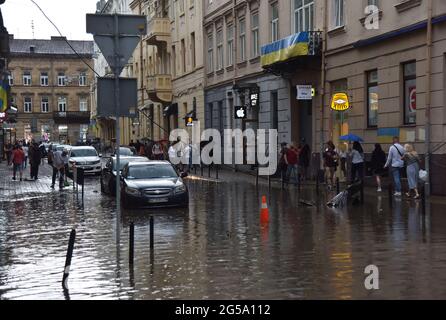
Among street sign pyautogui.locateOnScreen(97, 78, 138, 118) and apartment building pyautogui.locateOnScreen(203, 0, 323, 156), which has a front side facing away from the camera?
the street sign

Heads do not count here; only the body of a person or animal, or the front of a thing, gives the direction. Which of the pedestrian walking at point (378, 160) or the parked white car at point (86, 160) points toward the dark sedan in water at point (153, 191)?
the parked white car

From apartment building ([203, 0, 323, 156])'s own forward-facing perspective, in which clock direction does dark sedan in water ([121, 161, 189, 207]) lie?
The dark sedan in water is roughly at 11 o'clock from the apartment building.

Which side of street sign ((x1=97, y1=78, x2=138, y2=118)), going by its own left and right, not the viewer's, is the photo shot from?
back
